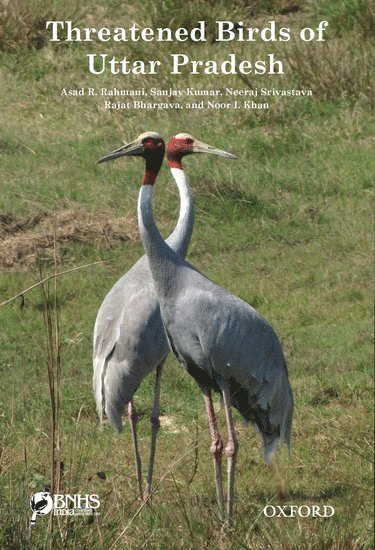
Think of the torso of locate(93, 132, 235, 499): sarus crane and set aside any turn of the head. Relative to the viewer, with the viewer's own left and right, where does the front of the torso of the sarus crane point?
facing to the right of the viewer

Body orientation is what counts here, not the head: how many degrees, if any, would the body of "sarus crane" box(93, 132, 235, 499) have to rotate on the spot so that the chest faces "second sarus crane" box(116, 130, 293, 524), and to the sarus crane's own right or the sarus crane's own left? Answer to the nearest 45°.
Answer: approximately 45° to the sarus crane's own right
